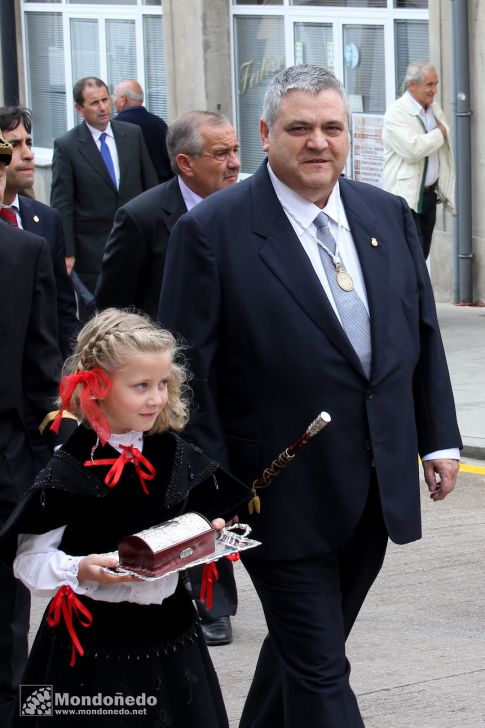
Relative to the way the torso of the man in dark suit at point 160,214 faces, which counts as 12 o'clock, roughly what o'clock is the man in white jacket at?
The man in white jacket is roughly at 8 o'clock from the man in dark suit.

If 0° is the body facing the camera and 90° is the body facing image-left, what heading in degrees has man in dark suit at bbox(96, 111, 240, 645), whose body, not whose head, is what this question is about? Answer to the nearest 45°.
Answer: approximately 315°

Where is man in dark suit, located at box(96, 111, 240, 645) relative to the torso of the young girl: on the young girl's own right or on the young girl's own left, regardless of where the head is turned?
on the young girl's own left

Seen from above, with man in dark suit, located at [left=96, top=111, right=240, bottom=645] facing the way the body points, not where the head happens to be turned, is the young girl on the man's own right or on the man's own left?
on the man's own right
